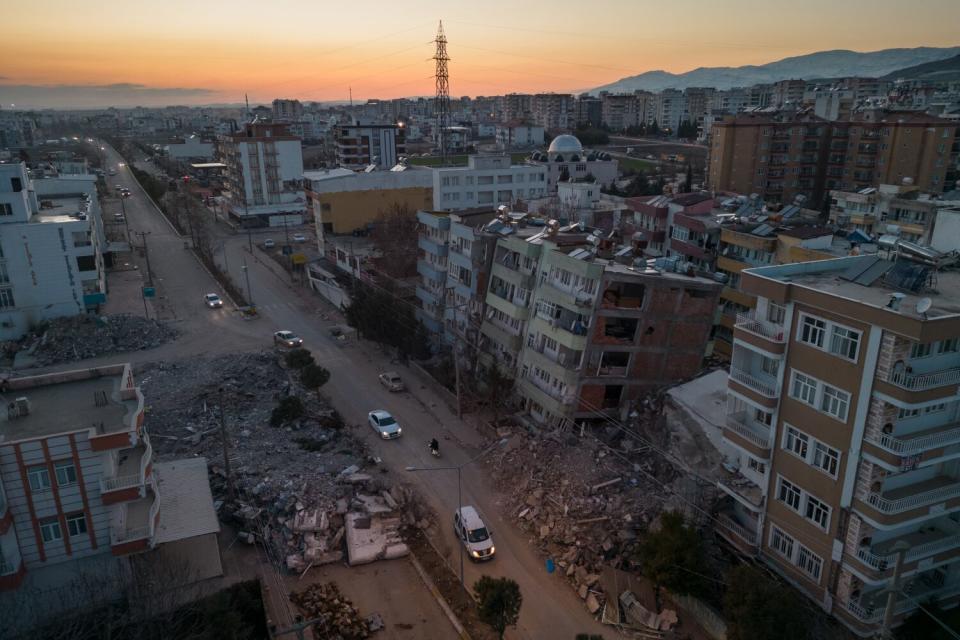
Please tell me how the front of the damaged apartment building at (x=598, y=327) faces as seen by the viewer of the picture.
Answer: facing the viewer and to the left of the viewer

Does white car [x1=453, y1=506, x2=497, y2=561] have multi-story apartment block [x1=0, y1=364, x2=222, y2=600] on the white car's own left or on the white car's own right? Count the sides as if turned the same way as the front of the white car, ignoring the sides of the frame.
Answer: on the white car's own right

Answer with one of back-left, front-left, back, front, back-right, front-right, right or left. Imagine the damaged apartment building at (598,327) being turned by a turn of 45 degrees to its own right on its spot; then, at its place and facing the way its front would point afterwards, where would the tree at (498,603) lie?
left

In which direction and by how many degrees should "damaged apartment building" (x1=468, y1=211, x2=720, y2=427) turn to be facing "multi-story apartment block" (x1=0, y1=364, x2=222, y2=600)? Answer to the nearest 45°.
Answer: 0° — it already faces it

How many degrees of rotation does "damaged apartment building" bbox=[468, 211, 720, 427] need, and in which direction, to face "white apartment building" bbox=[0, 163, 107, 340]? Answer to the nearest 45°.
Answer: approximately 45° to its right

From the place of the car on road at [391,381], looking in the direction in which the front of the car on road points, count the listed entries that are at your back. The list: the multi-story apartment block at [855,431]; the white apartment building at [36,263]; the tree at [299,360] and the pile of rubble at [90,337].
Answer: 1

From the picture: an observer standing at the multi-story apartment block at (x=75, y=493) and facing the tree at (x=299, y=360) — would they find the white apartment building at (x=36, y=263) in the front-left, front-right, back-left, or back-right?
front-left

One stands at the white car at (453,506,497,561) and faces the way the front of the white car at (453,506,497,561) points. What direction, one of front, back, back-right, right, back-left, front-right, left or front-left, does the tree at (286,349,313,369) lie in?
back

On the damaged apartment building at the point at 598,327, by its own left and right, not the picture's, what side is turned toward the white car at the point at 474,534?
front

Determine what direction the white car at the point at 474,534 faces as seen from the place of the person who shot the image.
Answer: facing the viewer and to the right of the viewer

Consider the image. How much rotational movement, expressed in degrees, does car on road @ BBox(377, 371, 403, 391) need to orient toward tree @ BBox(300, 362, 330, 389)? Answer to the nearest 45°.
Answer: approximately 90° to its left
